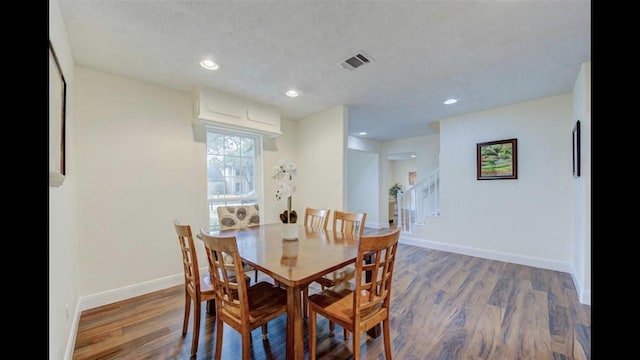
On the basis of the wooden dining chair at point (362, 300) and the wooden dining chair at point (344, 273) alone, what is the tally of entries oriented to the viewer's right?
0

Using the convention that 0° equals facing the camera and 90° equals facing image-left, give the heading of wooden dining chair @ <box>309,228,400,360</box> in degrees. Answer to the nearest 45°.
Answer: approximately 135°

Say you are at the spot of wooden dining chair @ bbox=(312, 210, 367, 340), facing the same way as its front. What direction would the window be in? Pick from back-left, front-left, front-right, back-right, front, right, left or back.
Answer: right

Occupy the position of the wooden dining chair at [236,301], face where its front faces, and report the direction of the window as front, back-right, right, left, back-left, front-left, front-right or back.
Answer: front-left

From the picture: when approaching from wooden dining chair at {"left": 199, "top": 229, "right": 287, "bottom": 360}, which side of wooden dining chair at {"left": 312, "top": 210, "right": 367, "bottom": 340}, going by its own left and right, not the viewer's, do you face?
front

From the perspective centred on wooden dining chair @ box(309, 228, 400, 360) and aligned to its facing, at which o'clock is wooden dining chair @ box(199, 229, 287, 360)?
wooden dining chair @ box(199, 229, 287, 360) is roughly at 10 o'clock from wooden dining chair @ box(309, 228, 400, 360).

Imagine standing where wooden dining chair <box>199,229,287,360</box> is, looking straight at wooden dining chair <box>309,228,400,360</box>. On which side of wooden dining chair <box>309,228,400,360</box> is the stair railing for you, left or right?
left

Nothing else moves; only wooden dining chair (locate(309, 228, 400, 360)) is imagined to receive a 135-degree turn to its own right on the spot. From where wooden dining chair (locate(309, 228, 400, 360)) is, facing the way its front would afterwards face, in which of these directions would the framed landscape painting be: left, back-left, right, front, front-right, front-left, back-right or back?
front-left

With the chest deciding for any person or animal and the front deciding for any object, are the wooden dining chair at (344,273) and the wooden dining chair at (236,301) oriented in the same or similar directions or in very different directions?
very different directions

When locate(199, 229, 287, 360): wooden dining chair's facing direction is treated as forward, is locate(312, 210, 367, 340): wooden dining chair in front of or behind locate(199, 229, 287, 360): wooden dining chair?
in front

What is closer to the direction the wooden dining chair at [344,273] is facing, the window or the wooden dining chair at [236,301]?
the wooden dining chair

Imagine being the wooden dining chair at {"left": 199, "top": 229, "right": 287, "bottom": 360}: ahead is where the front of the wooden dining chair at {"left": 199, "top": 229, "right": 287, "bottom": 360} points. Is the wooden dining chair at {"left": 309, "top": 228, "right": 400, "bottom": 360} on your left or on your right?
on your right

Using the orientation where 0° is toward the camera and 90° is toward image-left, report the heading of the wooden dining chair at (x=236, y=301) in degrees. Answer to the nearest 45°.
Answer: approximately 225°
